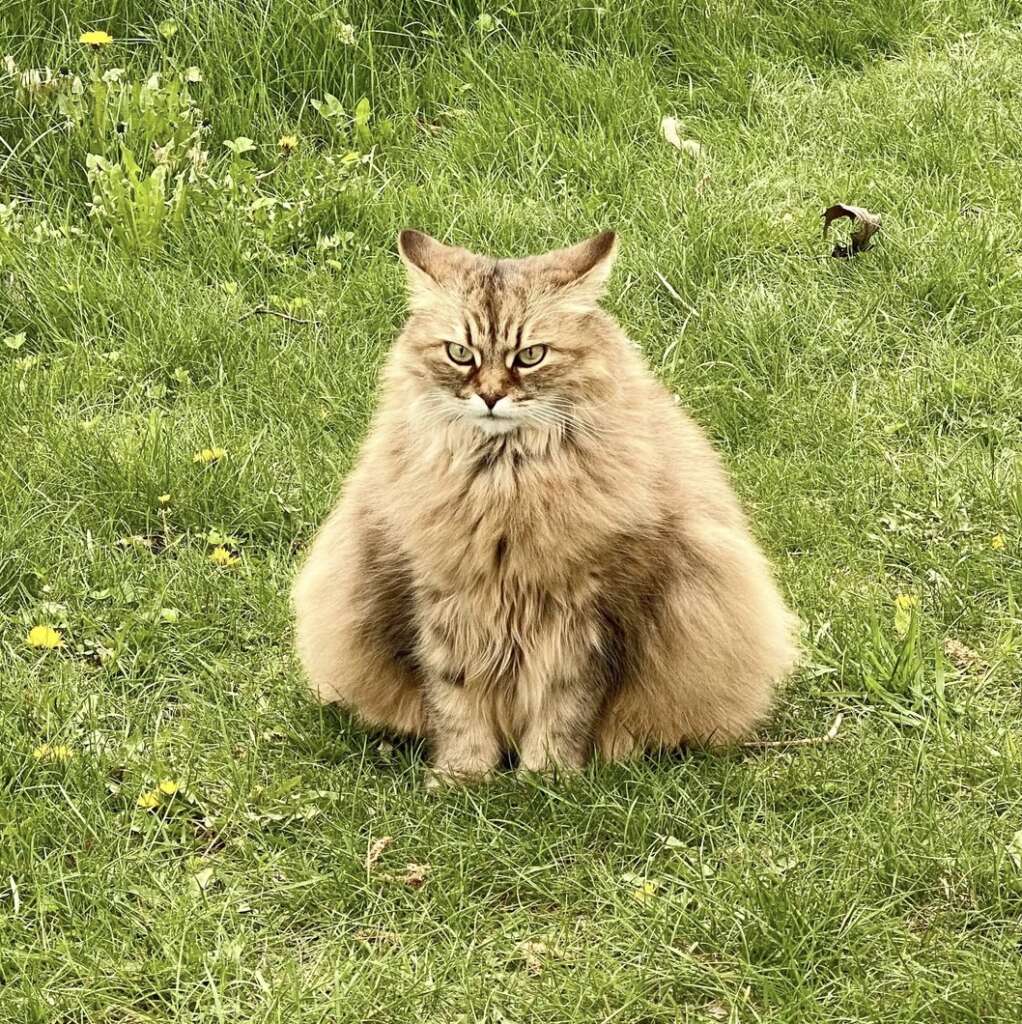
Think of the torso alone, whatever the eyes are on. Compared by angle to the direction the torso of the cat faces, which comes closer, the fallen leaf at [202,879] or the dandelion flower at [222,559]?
the fallen leaf

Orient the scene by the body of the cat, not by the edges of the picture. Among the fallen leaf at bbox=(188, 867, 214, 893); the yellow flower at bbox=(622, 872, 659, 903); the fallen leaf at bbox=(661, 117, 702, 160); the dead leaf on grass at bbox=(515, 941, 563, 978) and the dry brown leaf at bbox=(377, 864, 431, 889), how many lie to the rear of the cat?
1

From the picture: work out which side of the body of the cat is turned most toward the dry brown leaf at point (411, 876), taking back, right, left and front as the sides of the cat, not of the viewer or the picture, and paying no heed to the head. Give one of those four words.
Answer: front

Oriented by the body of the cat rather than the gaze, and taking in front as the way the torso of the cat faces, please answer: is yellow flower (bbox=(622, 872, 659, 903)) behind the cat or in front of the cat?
in front

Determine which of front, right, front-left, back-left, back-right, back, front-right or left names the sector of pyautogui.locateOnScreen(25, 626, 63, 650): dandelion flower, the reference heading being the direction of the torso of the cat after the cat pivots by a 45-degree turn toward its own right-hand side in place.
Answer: front-right

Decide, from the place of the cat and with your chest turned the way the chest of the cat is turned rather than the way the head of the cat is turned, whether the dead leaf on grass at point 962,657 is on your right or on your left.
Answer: on your left

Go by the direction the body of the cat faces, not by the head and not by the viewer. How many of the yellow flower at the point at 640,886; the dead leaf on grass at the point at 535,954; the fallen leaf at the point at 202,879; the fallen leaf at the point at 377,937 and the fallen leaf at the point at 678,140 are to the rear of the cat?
1

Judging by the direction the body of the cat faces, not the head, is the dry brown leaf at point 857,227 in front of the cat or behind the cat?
behind

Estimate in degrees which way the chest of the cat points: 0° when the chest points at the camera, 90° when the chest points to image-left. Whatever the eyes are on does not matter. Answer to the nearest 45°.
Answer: approximately 0°

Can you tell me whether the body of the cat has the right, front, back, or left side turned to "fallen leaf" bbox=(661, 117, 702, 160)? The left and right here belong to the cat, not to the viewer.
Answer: back

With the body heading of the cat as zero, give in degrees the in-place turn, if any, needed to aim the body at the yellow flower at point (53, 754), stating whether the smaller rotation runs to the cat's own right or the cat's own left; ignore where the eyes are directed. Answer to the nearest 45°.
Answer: approximately 90° to the cat's own right

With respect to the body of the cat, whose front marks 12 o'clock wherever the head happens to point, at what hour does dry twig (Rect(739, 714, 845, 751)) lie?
The dry twig is roughly at 9 o'clock from the cat.

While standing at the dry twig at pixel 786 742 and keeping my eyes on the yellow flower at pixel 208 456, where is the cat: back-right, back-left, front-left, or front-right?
front-left

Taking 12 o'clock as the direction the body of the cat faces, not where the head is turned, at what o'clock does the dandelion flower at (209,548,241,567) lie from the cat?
The dandelion flower is roughly at 4 o'clock from the cat.

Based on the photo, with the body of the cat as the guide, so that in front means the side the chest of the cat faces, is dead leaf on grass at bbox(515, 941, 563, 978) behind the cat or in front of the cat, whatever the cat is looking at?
in front
